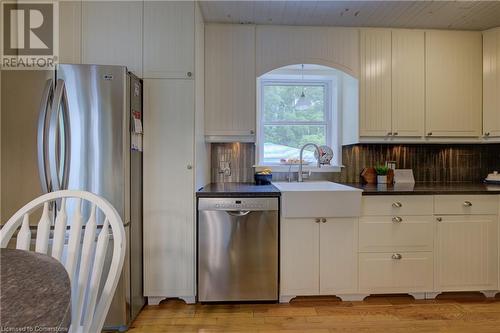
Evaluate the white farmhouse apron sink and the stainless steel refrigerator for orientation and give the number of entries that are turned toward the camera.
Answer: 2

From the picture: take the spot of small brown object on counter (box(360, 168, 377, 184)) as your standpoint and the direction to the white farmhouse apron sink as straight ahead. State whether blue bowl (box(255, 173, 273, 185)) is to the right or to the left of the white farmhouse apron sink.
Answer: right

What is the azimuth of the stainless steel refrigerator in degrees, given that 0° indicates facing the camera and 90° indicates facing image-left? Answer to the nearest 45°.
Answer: approximately 0°

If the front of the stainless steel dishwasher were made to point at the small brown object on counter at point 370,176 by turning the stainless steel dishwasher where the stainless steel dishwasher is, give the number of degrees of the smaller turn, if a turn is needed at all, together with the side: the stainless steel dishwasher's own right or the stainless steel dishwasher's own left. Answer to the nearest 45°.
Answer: approximately 135° to the stainless steel dishwasher's own left

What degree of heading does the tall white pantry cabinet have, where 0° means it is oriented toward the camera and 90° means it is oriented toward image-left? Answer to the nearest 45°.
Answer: approximately 0°

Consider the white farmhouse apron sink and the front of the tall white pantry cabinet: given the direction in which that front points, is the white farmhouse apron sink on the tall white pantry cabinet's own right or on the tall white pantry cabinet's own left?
on the tall white pantry cabinet's own left

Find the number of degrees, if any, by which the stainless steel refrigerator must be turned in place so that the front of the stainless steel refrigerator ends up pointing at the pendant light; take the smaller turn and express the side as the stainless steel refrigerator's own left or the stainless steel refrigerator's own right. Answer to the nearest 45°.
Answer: approximately 90° to the stainless steel refrigerator's own left
